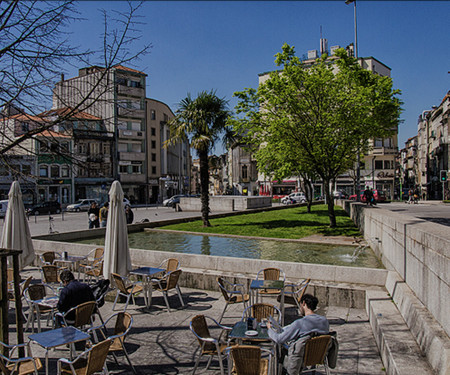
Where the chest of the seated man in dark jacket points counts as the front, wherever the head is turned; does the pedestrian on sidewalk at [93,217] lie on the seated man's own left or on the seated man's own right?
on the seated man's own right

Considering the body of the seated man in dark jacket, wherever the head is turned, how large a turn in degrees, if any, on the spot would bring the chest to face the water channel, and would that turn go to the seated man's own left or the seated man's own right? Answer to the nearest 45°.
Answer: approximately 90° to the seated man's own right

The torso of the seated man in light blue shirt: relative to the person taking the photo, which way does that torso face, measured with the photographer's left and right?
facing away from the viewer and to the left of the viewer

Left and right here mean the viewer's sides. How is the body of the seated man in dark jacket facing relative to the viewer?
facing away from the viewer and to the left of the viewer

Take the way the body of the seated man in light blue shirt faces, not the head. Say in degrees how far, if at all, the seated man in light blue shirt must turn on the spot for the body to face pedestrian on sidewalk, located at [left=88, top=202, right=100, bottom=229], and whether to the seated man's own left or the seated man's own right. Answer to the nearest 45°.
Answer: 0° — they already face them

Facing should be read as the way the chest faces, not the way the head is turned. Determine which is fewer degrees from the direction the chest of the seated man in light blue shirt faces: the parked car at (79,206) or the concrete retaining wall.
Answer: the parked car

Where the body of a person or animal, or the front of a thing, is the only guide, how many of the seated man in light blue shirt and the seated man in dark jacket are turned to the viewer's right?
0

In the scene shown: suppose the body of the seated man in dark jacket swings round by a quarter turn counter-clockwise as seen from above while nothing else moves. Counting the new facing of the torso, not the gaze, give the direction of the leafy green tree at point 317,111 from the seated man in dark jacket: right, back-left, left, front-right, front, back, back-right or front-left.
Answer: back

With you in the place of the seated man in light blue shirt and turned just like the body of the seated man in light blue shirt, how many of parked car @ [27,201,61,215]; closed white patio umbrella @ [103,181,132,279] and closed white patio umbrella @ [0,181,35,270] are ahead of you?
3

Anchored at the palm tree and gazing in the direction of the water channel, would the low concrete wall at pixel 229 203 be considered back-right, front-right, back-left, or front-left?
back-left

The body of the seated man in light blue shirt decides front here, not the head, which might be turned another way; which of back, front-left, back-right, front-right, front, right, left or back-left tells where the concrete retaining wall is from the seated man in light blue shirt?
right

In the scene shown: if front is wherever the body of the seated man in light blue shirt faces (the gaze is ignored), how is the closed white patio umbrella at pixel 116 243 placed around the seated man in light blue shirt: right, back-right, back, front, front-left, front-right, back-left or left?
front

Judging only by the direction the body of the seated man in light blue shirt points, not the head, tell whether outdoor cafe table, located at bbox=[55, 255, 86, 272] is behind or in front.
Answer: in front

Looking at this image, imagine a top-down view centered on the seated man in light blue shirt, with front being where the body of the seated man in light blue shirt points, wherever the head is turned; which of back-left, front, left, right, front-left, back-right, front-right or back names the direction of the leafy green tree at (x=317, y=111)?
front-right
